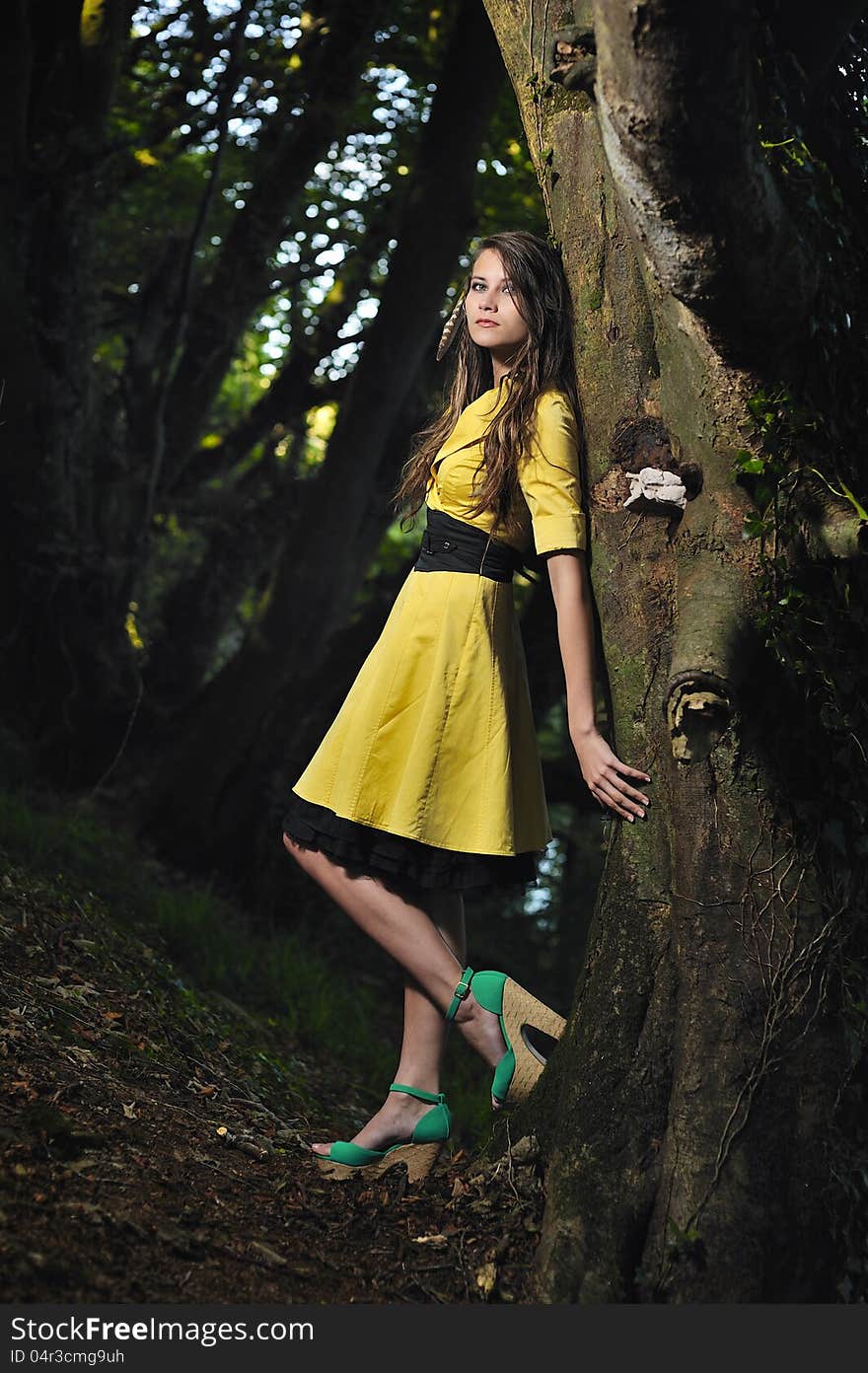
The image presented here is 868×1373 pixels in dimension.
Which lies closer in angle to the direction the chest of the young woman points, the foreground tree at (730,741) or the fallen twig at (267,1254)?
the fallen twig

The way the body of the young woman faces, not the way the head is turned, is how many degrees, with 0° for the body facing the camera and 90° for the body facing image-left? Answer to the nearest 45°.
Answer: approximately 45°

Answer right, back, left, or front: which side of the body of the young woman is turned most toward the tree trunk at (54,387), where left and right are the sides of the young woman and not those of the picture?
right

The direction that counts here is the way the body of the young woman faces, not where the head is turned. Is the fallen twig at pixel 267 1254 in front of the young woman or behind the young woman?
in front

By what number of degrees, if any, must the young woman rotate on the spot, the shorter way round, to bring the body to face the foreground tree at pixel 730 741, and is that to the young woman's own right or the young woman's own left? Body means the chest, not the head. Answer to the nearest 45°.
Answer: approximately 90° to the young woman's own left

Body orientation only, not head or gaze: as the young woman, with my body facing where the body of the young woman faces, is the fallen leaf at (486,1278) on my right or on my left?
on my left
